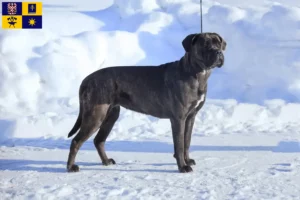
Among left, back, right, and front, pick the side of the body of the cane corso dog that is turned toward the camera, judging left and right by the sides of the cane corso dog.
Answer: right
